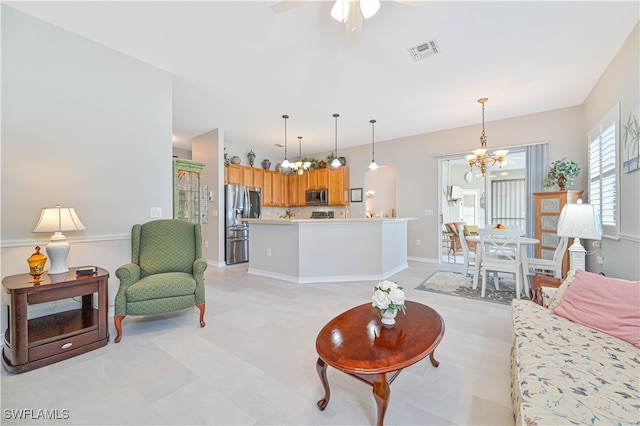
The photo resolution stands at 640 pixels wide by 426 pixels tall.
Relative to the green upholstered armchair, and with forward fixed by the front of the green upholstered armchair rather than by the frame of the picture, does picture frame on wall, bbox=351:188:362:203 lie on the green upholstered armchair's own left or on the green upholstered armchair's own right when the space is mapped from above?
on the green upholstered armchair's own left

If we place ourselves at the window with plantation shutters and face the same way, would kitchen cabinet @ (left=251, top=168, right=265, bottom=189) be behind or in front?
in front

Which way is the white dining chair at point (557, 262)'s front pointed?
to the viewer's left

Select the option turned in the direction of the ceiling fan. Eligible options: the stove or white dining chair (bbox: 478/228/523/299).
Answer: the stove

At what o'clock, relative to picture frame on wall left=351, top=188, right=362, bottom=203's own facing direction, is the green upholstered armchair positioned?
The green upholstered armchair is roughly at 1 o'clock from the picture frame on wall.

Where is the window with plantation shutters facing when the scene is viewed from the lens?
facing to the left of the viewer

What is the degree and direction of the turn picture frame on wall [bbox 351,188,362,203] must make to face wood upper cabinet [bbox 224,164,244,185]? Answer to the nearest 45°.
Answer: approximately 90° to its right

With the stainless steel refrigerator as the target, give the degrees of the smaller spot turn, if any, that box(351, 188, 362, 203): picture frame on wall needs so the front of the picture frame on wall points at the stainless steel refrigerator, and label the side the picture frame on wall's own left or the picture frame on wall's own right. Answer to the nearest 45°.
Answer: approximately 45° to the picture frame on wall's own right

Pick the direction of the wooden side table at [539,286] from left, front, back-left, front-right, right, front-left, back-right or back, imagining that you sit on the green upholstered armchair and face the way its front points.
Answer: front-left

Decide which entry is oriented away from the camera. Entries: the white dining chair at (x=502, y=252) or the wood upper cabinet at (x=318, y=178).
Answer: the white dining chair

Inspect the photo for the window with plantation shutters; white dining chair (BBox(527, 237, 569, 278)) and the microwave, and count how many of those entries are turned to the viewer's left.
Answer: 2

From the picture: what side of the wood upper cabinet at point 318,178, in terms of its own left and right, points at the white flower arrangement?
front

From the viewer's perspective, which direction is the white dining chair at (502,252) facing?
away from the camera

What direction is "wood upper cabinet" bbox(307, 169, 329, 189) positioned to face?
toward the camera

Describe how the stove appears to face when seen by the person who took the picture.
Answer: facing the viewer

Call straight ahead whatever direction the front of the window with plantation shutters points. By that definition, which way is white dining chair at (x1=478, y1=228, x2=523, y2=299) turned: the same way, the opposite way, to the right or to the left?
to the right

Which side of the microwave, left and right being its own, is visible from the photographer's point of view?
front

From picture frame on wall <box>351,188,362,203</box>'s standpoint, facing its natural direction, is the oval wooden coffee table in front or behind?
in front
